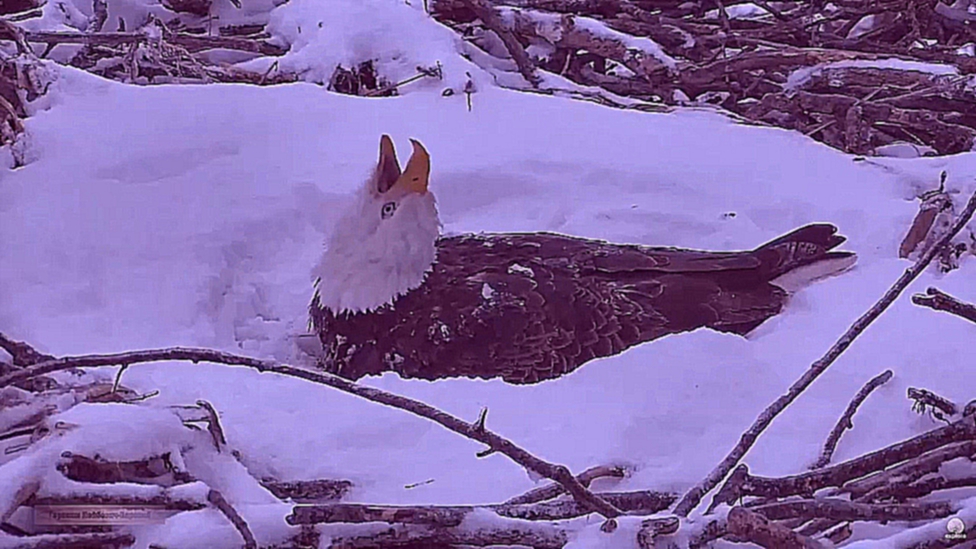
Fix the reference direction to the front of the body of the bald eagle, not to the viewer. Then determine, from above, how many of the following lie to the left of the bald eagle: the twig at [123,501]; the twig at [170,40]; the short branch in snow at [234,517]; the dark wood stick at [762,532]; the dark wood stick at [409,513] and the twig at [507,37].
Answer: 4

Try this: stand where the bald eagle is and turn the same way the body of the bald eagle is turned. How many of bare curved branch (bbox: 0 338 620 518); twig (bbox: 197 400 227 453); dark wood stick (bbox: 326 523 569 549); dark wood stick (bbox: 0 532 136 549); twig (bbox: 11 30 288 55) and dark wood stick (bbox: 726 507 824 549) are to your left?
5

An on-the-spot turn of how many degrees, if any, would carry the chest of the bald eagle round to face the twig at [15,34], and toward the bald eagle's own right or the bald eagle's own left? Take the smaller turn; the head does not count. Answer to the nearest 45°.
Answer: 0° — it already faces it

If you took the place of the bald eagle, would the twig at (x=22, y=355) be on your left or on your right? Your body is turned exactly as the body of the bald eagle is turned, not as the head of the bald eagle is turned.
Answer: on your left

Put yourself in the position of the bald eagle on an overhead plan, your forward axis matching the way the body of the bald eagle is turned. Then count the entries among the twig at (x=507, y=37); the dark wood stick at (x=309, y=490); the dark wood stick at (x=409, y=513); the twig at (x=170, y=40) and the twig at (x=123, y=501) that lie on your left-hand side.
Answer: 3

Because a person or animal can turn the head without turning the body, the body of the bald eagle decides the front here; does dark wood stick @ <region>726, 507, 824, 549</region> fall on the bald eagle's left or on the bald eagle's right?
on the bald eagle's left

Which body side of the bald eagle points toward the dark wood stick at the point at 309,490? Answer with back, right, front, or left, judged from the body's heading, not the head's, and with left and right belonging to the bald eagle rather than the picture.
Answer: left

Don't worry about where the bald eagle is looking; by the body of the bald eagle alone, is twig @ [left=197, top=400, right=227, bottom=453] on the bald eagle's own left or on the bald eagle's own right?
on the bald eagle's own left

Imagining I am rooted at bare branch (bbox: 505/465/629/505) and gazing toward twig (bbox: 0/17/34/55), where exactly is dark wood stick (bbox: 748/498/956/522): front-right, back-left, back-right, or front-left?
back-right

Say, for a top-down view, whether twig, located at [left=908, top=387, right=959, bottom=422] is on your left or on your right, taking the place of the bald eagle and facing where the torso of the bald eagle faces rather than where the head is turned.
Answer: on your left

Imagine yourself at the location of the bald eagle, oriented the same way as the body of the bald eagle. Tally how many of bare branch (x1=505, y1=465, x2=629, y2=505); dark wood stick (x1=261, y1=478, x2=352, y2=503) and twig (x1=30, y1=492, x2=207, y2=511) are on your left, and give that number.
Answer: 3

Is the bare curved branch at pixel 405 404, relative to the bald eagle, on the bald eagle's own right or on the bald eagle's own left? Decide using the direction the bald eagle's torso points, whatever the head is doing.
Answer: on the bald eagle's own left

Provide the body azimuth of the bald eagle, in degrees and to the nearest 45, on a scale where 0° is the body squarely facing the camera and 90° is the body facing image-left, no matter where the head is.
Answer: approximately 90°

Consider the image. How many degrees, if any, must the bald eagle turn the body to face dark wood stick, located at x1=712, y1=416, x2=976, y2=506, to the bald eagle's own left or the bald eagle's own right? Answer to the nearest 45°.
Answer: approximately 90° to the bald eagle's own left

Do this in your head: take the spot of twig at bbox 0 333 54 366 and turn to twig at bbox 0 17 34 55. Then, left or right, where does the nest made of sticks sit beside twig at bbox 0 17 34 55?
right

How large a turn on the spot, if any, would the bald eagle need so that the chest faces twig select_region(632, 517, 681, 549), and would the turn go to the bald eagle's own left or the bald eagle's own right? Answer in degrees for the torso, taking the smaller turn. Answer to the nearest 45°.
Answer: approximately 90° to the bald eagle's own left
